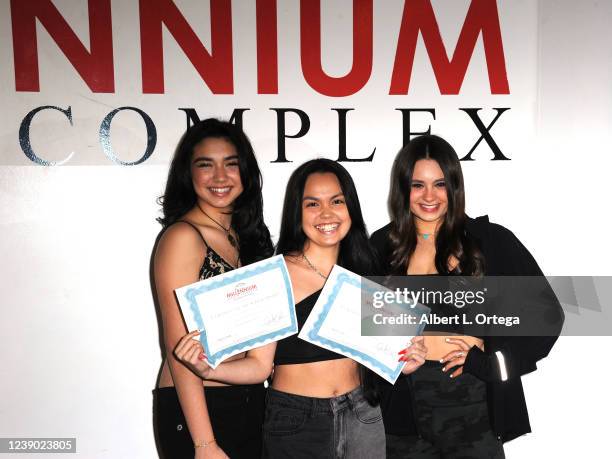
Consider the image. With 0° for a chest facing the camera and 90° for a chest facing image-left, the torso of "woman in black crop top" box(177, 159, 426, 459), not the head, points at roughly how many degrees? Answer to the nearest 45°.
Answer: approximately 0°

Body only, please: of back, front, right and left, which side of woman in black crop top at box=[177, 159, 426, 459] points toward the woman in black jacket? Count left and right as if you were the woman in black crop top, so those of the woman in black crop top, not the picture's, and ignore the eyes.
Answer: left
